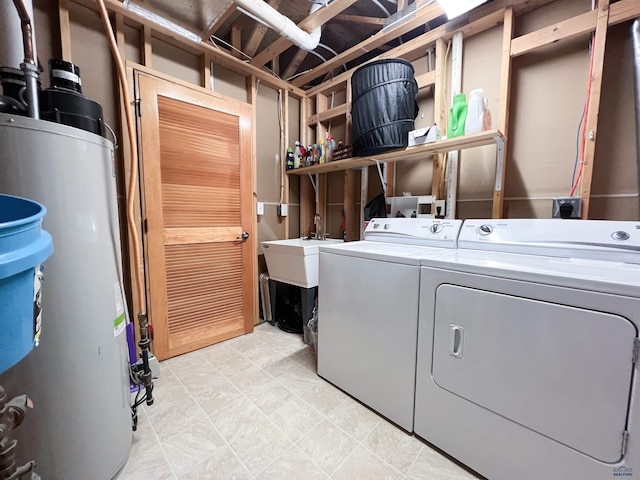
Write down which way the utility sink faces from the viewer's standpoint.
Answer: facing the viewer and to the left of the viewer

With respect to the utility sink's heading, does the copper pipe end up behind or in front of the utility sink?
in front

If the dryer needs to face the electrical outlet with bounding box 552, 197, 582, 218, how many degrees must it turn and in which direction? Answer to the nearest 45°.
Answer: approximately 135° to its right

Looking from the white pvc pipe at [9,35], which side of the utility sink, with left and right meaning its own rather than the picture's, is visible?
front

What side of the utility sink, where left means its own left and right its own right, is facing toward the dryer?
left

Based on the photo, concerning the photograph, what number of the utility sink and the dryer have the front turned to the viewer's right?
0

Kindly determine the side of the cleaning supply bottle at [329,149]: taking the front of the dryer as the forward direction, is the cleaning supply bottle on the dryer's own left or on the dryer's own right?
on the dryer's own right

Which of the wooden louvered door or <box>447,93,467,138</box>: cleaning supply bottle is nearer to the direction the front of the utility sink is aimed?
the wooden louvered door

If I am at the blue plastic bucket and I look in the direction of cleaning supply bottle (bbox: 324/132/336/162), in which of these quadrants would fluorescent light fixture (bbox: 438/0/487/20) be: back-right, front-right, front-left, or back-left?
front-right

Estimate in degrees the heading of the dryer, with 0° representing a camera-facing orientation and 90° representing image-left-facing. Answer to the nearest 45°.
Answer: approximately 45°
